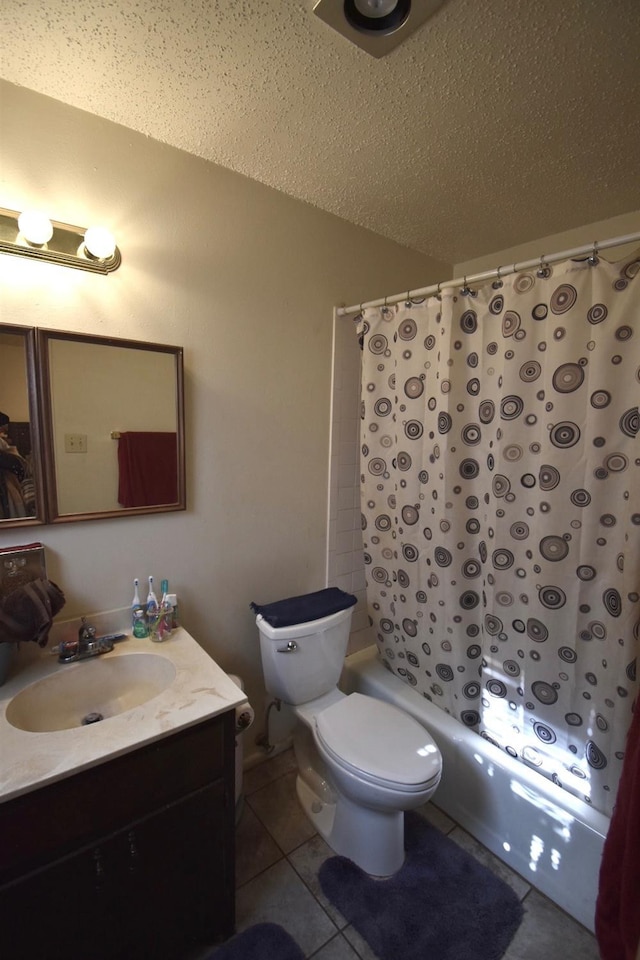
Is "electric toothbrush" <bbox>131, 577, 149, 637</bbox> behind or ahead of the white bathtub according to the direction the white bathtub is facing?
ahead

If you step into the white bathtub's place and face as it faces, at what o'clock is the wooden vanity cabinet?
The wooden vanity cabinet is roughly at 12 o'clock from the white bathtub.

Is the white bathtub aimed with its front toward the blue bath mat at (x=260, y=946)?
yes

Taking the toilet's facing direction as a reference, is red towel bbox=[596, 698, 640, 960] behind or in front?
in front

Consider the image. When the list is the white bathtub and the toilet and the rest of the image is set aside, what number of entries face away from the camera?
0

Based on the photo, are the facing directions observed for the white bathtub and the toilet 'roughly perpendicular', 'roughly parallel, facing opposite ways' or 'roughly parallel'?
roughly perpendicular

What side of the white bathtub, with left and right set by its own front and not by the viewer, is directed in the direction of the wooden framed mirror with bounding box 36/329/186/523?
front

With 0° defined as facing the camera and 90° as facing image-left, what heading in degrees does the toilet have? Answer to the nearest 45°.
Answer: approximately 315°

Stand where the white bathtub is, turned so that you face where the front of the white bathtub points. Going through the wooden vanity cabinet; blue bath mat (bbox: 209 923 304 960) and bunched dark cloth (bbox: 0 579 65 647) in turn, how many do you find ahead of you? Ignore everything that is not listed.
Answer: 3

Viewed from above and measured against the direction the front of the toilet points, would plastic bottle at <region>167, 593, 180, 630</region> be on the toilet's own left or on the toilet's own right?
on the toilet's own right

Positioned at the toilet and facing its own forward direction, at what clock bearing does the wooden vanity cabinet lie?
The wooden vanity cabinet is roughly at 3 o'clock from the toilet.

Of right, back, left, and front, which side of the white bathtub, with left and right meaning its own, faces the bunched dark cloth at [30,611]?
front
